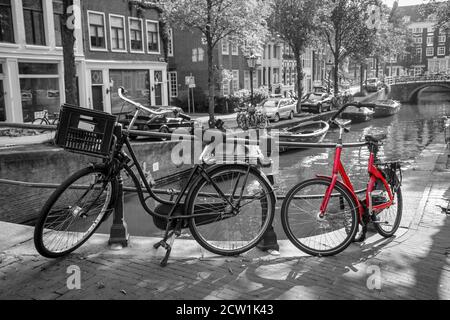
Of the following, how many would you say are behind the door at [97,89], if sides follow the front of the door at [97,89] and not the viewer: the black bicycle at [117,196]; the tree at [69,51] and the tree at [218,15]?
0

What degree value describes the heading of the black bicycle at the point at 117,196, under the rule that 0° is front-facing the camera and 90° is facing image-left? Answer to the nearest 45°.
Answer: approximately 90°

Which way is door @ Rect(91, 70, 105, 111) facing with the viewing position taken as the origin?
facing the viewer

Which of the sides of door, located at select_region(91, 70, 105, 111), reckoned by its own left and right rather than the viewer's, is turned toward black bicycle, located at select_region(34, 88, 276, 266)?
front

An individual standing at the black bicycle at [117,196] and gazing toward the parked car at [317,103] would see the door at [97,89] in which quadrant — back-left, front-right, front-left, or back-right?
front-left

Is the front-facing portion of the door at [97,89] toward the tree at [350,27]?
no

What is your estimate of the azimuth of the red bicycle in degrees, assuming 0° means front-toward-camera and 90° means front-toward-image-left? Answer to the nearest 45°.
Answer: approximately 45°

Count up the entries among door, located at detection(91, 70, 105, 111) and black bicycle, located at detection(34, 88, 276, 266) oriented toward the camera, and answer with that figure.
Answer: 1

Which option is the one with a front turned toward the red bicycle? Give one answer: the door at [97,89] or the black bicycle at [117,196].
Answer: the door

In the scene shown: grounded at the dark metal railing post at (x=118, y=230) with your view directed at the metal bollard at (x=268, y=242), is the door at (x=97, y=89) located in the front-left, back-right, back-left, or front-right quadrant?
back-left

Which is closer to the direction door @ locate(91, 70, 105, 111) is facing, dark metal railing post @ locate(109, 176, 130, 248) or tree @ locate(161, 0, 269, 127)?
the dark metal railing post

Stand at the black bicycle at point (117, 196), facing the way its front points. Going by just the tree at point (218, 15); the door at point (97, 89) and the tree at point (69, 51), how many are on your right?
3

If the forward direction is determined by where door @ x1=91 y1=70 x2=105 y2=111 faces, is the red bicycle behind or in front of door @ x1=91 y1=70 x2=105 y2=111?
in front

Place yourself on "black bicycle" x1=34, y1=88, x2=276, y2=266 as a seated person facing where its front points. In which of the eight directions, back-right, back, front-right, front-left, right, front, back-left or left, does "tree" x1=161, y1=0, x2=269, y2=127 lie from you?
right

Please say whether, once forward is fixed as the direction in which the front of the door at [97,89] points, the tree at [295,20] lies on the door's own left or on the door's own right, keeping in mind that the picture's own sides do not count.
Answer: on the door's own left
